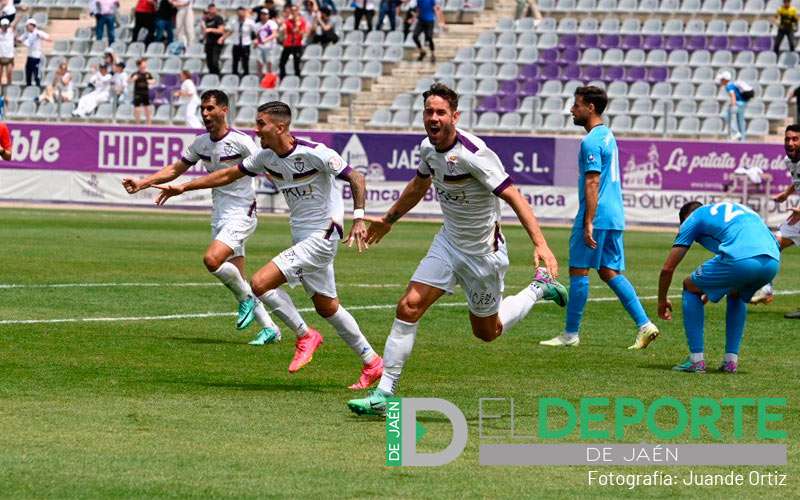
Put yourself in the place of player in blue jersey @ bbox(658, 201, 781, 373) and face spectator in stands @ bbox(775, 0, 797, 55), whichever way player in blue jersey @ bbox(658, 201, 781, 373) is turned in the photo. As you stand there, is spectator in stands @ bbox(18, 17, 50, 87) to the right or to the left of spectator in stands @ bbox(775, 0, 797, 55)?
left

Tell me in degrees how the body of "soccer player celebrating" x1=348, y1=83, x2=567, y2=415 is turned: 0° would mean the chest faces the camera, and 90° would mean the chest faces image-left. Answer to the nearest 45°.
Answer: approximately 45°

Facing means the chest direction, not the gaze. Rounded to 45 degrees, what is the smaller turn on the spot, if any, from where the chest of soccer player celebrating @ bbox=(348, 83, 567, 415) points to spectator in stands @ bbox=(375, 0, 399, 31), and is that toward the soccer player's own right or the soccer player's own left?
approximately 135° to the soccer player's own right

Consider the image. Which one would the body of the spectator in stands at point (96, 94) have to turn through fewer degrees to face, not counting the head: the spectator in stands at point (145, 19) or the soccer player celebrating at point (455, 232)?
the soccer player celebrating

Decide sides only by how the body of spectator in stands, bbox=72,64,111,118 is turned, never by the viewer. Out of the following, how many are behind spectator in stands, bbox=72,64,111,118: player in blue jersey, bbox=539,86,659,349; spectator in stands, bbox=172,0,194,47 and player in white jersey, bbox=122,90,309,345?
1

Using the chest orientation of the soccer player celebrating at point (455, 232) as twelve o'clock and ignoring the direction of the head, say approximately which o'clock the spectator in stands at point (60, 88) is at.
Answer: The spectator in stands is roughly at 4 o'clock from the soccer player celebrating.

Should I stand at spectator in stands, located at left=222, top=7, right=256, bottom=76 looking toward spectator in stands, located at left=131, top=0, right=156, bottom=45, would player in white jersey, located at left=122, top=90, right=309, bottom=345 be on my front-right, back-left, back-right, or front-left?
back-left

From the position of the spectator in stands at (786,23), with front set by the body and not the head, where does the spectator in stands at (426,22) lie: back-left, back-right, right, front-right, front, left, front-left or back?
right
